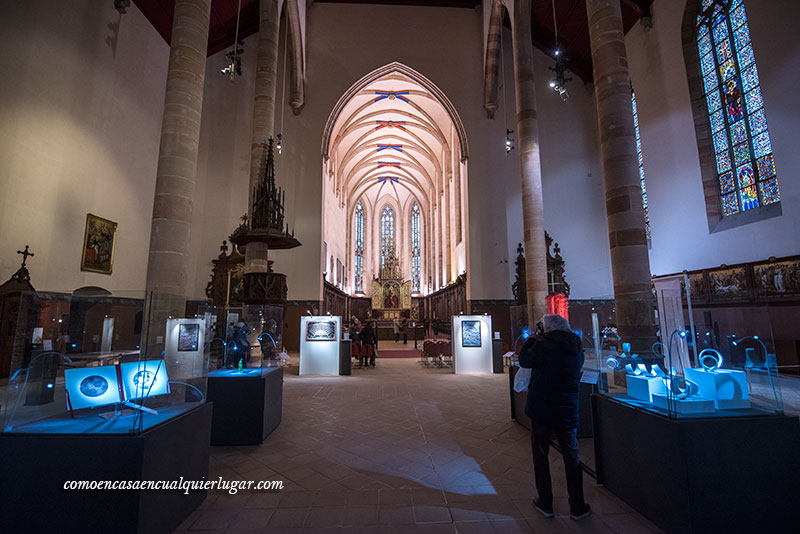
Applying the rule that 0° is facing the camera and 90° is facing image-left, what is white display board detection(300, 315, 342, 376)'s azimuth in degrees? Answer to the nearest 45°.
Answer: approximately 0°

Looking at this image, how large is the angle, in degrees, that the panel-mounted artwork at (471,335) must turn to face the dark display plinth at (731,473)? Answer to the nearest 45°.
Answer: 0° — it already faces it

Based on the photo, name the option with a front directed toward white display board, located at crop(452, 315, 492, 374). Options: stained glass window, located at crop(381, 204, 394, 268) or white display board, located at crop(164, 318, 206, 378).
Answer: the stained glass window

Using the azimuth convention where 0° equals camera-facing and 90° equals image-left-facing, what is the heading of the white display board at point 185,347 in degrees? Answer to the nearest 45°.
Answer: approximately 0°

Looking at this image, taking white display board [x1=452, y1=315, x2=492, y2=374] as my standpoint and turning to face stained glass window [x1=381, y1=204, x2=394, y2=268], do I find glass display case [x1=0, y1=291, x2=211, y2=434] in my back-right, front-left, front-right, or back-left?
back-left

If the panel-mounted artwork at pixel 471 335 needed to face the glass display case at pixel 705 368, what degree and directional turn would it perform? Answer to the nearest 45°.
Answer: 0° — it already faces it
